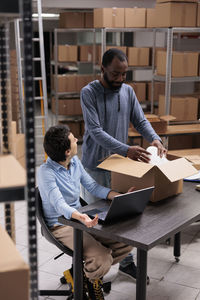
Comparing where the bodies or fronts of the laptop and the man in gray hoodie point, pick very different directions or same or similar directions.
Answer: very different directions

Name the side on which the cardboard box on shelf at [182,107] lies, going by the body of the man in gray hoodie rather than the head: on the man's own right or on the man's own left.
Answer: on the man's own left

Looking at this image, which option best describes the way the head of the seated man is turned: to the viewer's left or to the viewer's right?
to the viewer's right

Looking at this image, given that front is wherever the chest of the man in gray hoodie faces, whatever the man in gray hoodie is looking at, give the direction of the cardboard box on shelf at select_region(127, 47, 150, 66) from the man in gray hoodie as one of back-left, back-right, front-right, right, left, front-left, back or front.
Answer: back-left

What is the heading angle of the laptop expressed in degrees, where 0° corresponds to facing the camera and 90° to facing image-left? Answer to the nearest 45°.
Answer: approximately 135°
